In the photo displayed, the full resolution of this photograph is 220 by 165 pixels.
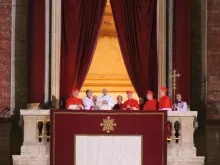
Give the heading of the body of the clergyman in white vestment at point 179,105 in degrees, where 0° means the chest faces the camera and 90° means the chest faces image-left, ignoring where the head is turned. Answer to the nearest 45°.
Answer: approximately 45°

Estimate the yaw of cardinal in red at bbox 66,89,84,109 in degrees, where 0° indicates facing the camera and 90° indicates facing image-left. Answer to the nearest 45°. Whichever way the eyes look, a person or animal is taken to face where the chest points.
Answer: approximately 315°

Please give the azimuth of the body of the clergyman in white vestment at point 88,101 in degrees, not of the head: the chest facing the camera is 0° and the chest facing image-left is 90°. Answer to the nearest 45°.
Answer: approximately 315°

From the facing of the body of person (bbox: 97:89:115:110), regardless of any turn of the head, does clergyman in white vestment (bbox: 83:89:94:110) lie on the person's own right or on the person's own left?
on the person's own right
